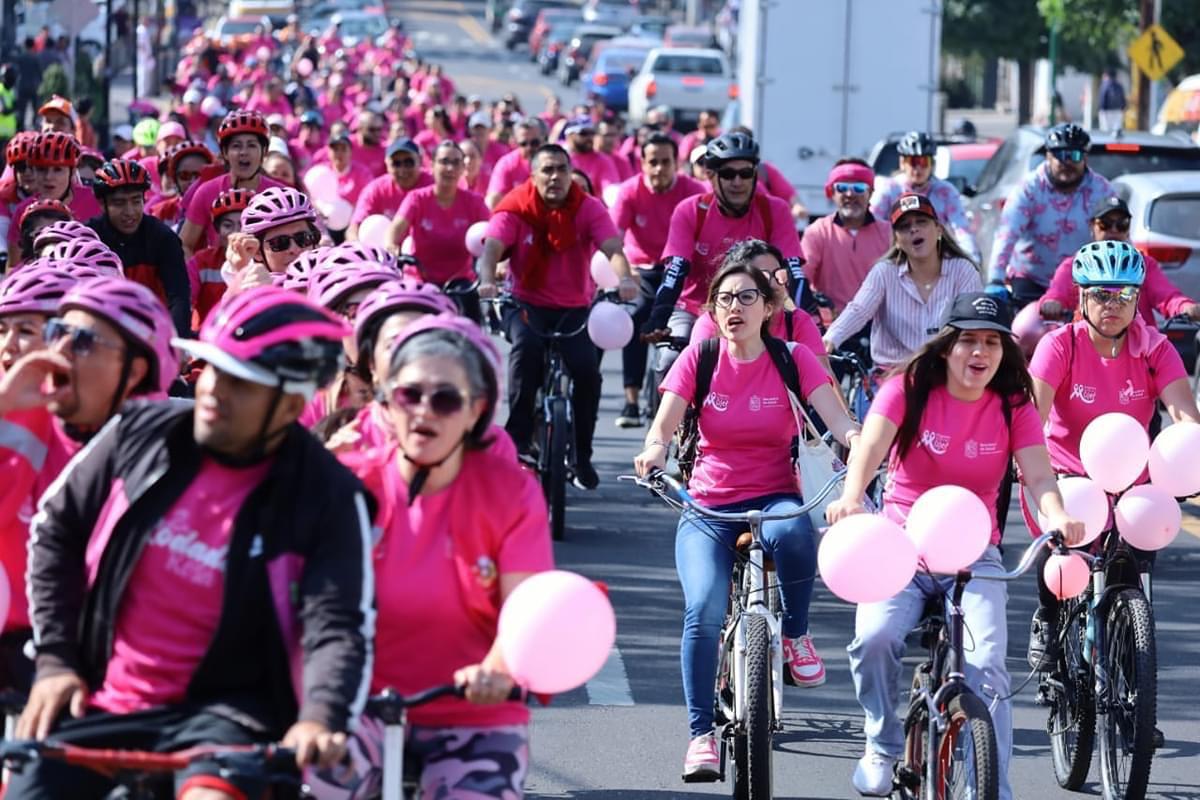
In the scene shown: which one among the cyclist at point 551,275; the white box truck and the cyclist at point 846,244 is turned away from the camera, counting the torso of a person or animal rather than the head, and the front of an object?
the white box truck

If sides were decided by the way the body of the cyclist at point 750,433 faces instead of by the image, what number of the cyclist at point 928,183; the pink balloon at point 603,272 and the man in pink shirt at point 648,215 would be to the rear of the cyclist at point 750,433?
3

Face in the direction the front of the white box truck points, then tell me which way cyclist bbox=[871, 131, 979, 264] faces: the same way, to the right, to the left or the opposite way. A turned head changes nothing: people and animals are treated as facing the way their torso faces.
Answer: the opposite way

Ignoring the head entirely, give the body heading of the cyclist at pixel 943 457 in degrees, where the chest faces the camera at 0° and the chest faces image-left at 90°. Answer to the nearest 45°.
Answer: approximately 0°

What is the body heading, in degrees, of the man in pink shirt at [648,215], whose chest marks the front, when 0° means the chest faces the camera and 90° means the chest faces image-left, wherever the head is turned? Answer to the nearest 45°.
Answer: approximately 0°

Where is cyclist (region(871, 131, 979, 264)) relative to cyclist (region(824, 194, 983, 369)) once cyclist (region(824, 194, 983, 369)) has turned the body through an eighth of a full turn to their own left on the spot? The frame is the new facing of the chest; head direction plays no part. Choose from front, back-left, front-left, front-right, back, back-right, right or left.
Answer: back-left
